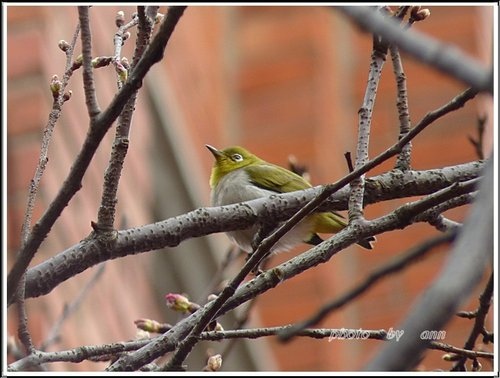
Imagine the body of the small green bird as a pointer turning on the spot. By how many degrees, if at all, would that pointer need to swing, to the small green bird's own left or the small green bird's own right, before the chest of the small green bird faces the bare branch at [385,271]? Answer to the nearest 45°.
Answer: approximately 90° to the small green bird's own left

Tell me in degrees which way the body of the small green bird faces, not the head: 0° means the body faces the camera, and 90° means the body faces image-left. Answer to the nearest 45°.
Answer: approximately 90°

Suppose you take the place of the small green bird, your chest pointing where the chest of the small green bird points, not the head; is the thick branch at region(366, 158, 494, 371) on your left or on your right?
on your left

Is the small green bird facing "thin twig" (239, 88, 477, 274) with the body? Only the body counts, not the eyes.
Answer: no
